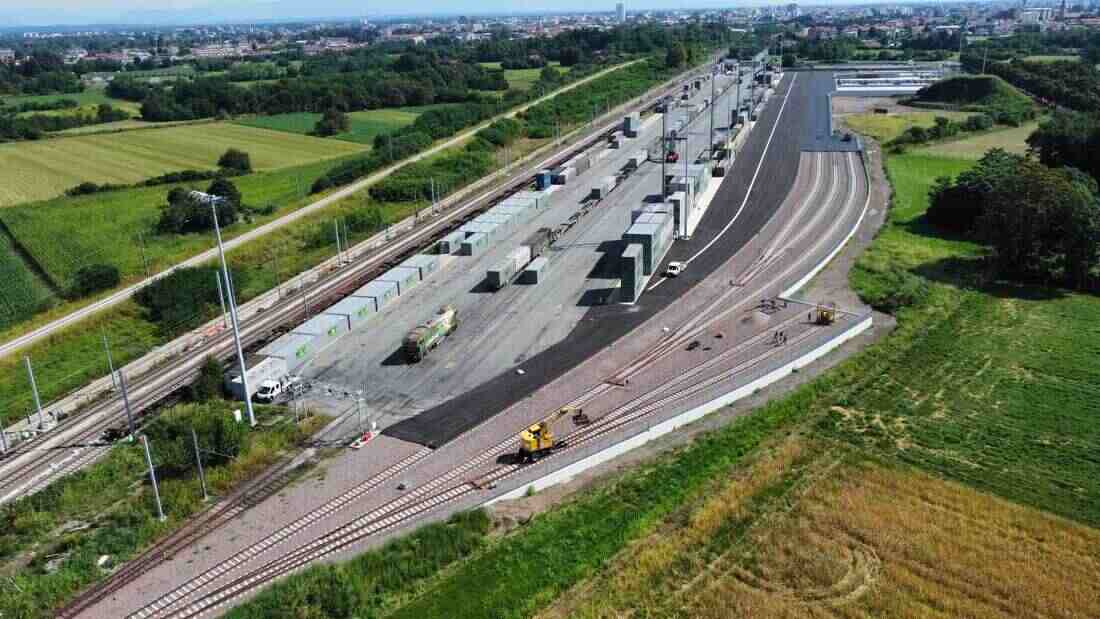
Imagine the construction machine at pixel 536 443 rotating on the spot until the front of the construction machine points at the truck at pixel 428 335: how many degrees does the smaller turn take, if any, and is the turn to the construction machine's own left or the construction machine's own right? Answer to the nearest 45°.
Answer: approximately 90° to the construction machine's own left

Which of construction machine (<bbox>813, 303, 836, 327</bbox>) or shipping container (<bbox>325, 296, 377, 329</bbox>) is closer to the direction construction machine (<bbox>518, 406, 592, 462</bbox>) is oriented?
the construction machine

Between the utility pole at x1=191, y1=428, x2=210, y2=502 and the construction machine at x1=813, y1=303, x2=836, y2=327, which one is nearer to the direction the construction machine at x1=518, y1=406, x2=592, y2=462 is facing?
the construction machine

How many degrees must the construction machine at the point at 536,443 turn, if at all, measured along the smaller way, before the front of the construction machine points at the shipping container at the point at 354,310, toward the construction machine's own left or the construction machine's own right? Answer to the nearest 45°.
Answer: approximately 90° to the construction machine's own left

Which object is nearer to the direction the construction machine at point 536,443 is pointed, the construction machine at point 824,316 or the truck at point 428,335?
the construction machine

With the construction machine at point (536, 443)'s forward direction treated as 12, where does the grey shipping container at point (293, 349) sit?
The grey shipping container is roughly at 9 o'clock from the construction machine.

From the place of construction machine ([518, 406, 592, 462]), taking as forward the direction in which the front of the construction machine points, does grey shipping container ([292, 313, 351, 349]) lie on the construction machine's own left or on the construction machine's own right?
on the construction machine's own left

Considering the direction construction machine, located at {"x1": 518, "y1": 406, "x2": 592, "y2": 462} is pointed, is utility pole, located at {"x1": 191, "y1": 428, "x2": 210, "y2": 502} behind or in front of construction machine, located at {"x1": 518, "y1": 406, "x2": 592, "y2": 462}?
behind

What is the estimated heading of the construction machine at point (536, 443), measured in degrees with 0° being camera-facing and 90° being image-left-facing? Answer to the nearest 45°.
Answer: approximately 225°

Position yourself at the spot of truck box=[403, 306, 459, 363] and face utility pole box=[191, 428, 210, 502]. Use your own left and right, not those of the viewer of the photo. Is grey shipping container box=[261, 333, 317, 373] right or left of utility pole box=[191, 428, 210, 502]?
right

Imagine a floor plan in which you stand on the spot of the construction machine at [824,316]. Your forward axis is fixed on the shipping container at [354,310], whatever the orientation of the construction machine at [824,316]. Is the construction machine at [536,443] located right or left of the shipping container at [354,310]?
left
